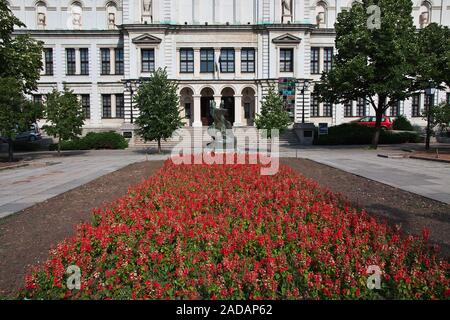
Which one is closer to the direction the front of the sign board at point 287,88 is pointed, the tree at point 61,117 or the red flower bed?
the red flower bed

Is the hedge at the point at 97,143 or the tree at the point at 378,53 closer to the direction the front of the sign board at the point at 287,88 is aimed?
the tree

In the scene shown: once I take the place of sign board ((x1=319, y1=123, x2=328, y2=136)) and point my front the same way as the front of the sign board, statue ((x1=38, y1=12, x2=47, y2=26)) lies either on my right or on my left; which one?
on my right

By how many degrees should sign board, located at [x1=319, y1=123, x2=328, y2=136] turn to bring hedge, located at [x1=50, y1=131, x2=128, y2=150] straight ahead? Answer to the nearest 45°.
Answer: approximately 90° to its right

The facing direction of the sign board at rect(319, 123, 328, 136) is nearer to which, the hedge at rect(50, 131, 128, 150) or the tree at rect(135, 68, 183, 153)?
the tree

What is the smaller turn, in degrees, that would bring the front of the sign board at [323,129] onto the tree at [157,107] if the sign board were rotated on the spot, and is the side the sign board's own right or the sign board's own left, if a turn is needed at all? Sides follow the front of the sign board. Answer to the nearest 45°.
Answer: approximately 45° to the sign board's own right

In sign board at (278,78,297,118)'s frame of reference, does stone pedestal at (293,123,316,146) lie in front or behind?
in front

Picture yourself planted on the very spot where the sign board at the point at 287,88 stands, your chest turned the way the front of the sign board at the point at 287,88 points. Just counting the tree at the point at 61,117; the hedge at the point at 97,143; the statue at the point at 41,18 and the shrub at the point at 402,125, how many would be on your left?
1

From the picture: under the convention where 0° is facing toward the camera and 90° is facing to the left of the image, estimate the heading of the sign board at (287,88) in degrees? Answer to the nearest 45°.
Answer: approximately 0°

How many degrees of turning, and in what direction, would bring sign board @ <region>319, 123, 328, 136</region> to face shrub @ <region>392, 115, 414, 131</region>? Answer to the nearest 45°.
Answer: approximately 135° to its left

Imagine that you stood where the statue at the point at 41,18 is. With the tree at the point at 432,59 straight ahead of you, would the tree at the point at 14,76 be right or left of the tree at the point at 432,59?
right

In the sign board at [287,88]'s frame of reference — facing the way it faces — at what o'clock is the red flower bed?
The red flower bed is roughly at 12 o'clock from the sign board.

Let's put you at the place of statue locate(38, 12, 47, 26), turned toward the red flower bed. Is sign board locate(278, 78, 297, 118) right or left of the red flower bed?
left
